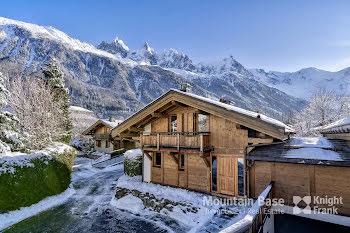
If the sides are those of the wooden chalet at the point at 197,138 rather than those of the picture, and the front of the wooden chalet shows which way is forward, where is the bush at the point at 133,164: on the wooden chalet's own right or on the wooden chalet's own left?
on the wooden chalet's own right

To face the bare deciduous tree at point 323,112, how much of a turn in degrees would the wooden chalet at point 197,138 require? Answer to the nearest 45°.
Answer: approximately 180°

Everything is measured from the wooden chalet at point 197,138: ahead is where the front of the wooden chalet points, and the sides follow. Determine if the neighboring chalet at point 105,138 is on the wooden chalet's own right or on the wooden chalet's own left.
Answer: on the wooden chalet's own right

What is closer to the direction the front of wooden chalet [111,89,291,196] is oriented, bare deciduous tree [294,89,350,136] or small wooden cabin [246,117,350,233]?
the small wooden cabin

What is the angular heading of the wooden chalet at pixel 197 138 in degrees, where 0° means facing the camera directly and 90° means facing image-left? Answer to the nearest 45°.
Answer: approximately 45°

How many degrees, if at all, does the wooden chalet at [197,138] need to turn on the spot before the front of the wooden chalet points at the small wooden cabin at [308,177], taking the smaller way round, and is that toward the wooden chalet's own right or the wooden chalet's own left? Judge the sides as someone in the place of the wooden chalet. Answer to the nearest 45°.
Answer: approximately 90° to the wooden chalet's own left

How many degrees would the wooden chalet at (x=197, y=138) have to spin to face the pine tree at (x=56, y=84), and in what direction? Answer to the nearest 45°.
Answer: approximately 90° to its right
